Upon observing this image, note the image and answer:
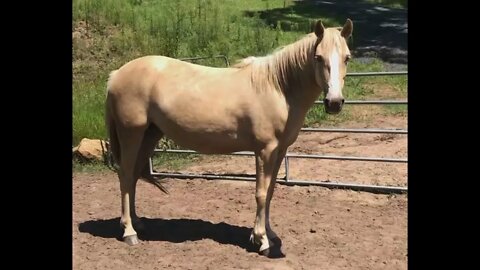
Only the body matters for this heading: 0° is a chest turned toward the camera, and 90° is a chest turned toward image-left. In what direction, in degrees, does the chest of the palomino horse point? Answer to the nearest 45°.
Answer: approximately 270°
